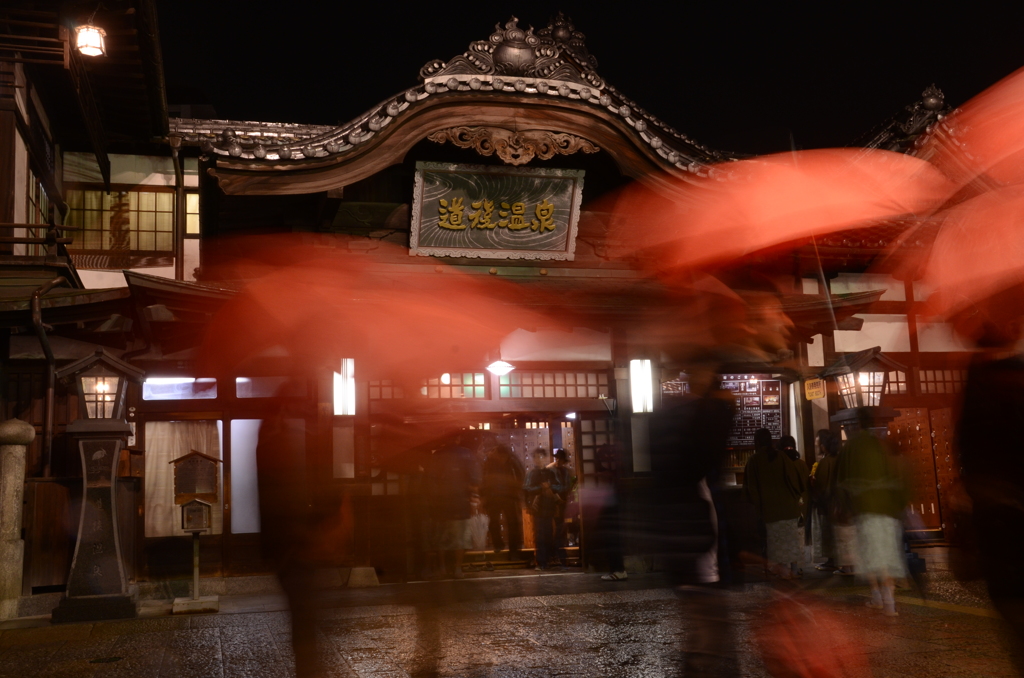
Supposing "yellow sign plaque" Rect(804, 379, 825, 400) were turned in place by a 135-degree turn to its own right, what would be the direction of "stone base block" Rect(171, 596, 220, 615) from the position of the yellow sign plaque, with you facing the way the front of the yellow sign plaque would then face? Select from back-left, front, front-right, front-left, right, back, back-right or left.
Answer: left

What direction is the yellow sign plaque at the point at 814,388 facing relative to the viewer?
toward the camera

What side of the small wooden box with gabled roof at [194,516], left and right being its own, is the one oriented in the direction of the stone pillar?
right

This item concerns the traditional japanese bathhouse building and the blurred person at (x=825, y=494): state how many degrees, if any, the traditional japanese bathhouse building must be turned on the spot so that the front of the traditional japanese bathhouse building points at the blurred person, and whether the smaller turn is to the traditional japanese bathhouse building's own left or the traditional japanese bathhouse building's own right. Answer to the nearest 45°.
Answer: approximately 90° to the traditional japanese bathhouse building's own left

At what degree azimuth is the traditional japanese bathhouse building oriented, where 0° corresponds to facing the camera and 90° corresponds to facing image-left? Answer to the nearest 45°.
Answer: approximately 0°

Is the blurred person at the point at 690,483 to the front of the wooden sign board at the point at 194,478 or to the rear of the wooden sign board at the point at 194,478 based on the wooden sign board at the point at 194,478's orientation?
to the front

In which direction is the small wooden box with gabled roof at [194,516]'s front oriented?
toward the camera

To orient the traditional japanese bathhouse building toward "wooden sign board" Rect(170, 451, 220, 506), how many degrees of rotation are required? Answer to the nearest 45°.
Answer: approximately 45° to its right
